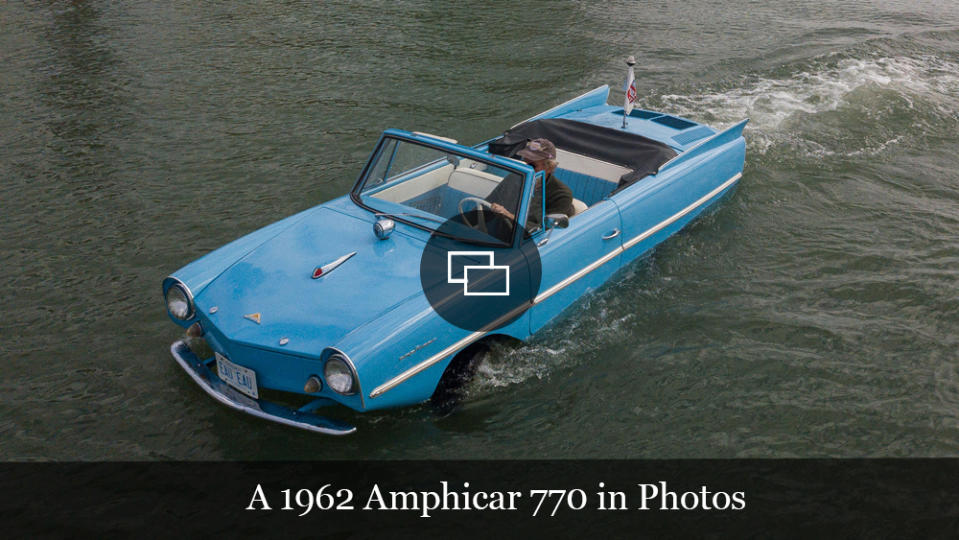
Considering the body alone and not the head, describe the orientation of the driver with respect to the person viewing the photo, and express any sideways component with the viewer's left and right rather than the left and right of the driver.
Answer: facing the viewer and to the left of the viewer

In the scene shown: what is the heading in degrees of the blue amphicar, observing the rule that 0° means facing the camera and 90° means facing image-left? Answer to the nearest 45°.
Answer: approximately 45°
